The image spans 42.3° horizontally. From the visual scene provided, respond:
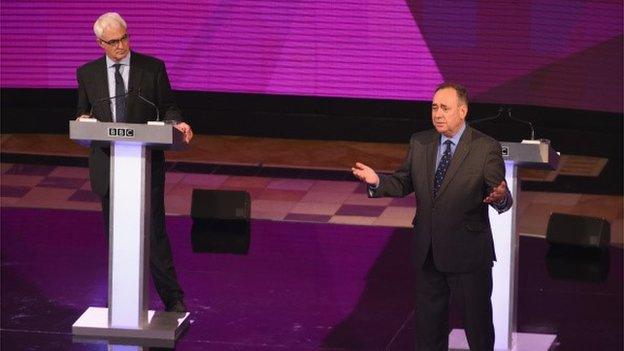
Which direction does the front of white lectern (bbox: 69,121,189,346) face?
toward the camera

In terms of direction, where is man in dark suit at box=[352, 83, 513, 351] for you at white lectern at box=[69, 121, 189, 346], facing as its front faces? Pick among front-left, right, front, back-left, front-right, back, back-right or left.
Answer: front-left

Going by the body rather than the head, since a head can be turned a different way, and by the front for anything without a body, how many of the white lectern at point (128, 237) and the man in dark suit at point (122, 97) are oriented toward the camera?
2

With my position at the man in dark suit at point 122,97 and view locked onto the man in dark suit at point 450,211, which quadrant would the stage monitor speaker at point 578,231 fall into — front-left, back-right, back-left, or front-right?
front-left

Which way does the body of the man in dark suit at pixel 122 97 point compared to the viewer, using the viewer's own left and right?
facing the viewer

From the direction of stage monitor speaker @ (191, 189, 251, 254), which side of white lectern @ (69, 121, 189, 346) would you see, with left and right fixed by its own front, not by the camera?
back

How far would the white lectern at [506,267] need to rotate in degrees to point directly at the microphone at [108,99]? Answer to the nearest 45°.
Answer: approximately 45° to its right

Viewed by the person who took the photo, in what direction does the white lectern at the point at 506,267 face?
facing the viewer and to the left of the viewer

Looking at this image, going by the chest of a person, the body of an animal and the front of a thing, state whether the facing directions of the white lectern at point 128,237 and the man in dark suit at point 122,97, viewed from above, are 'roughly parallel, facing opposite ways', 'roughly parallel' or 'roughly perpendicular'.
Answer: roughly parallel

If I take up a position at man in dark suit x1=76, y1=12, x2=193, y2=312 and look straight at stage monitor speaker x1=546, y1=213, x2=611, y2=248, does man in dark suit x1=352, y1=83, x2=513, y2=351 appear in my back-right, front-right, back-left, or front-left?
front-right

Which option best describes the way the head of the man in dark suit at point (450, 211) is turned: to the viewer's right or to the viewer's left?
to the viewer's left

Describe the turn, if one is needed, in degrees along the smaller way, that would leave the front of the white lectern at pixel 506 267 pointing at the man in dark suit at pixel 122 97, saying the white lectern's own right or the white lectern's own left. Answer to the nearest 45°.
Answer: approximately 45° to the white lectern's own right

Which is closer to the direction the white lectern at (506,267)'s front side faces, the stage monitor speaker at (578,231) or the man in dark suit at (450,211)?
the man in dark suit

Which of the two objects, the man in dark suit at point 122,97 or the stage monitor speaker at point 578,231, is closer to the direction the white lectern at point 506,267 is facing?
the man in dark suit

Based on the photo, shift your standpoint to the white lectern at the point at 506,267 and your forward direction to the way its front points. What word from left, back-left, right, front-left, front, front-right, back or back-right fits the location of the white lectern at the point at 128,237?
front-right
